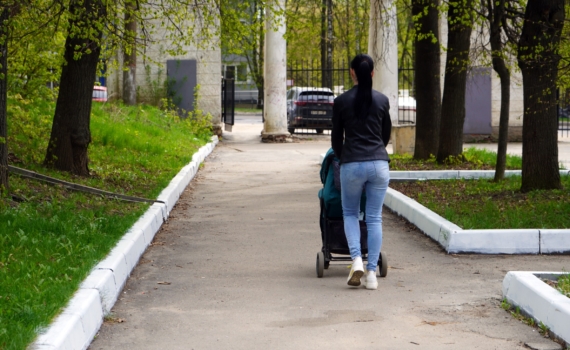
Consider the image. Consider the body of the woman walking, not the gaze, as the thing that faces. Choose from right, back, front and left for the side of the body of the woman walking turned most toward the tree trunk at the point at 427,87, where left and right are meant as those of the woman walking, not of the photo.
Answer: front

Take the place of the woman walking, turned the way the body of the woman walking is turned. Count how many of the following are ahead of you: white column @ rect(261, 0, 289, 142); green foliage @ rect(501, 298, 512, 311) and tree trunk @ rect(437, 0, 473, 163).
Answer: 2

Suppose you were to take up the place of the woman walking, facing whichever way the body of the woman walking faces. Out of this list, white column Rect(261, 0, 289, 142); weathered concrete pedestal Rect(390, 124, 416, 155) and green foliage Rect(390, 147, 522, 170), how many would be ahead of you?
3

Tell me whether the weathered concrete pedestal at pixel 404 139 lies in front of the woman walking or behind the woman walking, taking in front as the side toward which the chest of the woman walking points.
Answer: in front

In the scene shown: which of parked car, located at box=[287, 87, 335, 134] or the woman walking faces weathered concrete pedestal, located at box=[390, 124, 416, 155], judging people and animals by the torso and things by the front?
the woman walking

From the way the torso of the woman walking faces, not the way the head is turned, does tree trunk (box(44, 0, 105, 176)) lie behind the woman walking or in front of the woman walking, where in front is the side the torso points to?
in front

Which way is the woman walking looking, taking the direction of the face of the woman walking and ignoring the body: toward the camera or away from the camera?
away from the camera

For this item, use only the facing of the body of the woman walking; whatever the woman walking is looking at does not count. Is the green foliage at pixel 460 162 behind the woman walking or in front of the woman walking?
in front

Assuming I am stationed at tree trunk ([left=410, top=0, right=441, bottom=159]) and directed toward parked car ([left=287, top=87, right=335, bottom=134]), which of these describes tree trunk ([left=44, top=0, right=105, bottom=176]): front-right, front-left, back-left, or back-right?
back-left

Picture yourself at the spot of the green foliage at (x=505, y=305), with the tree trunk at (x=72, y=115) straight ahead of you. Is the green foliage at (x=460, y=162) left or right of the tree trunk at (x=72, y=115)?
right

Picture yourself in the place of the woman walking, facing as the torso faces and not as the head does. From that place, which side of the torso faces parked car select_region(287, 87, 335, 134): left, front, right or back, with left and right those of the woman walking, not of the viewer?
front
